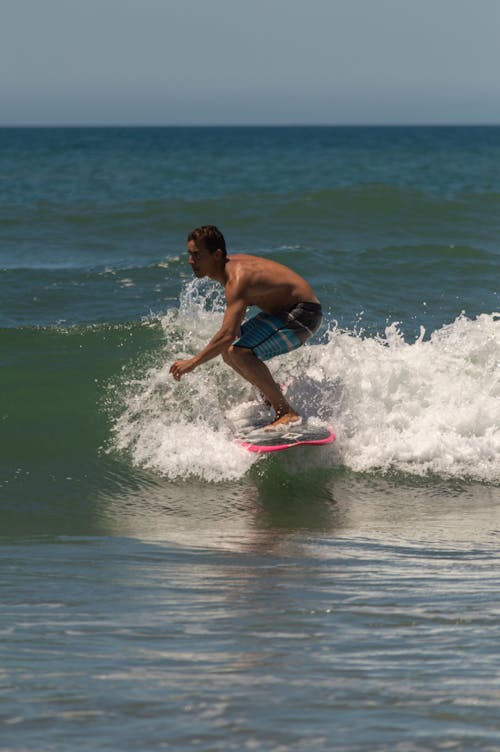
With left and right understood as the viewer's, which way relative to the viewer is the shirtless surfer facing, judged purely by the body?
facing to the left of the viewer
